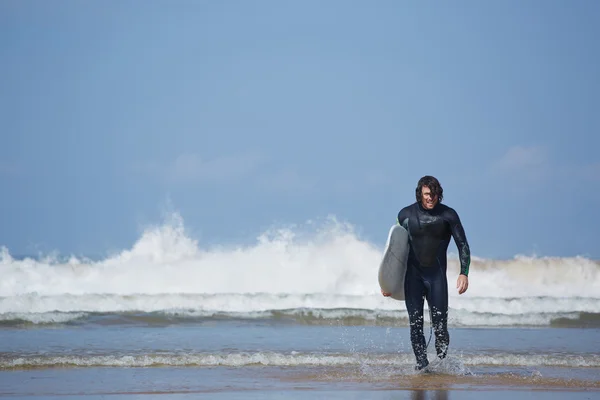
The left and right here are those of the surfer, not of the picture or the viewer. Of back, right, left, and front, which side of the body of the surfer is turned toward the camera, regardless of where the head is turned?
front
